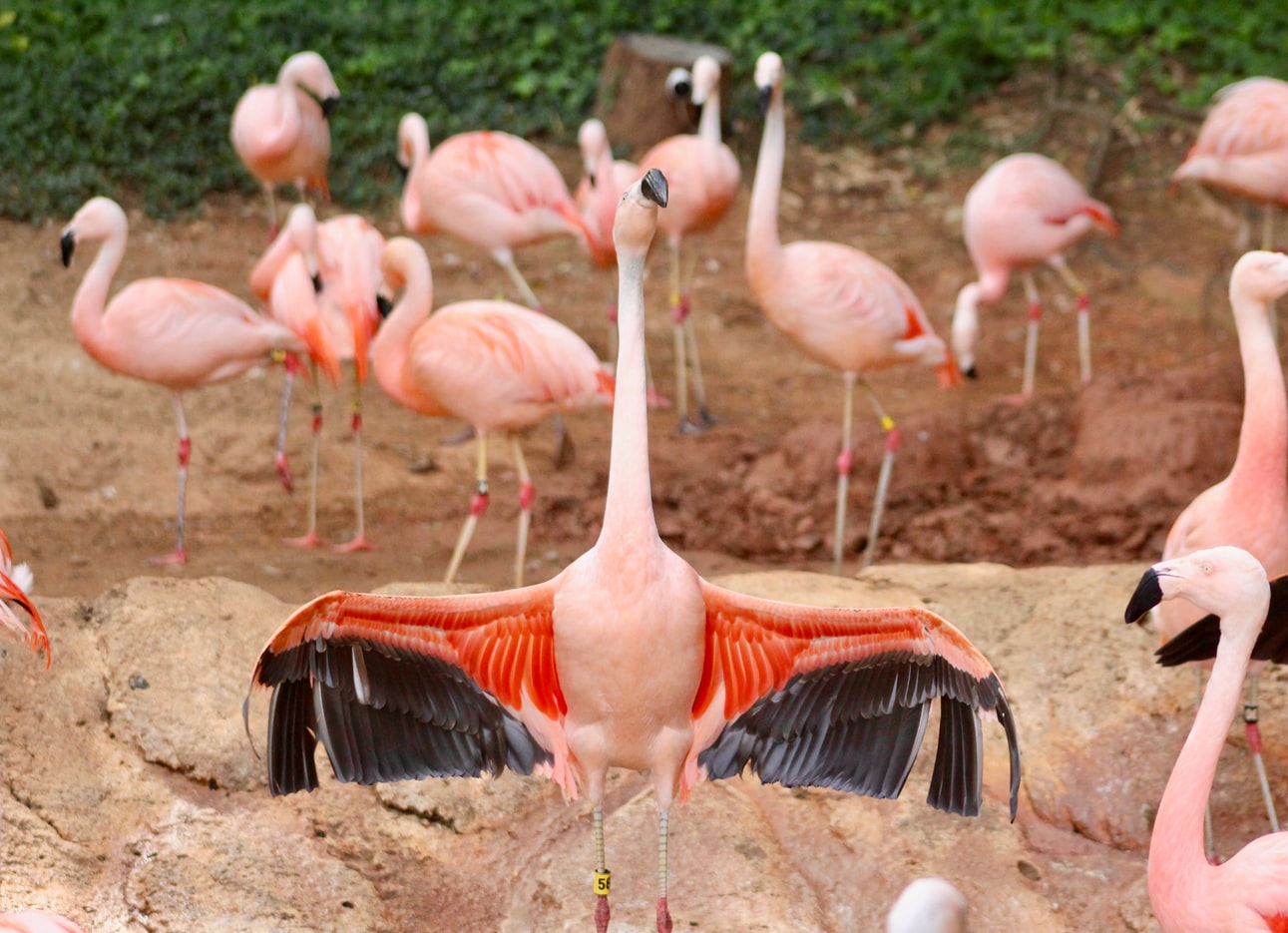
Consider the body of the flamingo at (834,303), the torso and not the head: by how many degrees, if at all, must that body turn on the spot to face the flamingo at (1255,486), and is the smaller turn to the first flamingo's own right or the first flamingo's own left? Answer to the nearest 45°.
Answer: approximately 135° to the first flamingo's own left

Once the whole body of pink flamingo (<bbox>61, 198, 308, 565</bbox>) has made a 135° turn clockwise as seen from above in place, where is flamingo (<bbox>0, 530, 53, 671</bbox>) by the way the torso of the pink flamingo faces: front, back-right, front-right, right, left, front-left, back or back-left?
back-right

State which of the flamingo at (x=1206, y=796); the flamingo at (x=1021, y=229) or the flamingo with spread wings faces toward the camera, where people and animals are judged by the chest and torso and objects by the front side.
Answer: the flamingo with spread wings

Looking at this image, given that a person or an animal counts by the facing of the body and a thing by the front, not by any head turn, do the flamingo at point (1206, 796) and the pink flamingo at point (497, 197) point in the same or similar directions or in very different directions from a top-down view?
same or similar directions

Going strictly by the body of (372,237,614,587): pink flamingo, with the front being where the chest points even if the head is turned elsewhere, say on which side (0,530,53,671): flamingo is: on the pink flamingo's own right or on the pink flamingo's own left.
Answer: on the pink flamingo's own left

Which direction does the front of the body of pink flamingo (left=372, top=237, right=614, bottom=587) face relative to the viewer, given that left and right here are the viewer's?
facing to the left of the viewer

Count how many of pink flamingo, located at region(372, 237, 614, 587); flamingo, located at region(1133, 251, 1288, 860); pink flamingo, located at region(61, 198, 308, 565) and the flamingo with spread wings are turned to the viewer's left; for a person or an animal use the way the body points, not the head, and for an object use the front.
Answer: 2

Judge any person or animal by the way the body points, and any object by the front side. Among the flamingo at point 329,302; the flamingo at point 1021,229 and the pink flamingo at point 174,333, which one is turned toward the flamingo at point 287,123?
the flamingo at point 1021,229

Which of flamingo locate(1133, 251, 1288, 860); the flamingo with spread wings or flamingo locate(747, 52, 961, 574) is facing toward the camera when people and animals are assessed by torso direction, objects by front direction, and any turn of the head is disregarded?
the flamingo with spread wings

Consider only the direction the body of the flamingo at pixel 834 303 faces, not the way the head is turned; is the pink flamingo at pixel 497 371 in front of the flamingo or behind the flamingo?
in front

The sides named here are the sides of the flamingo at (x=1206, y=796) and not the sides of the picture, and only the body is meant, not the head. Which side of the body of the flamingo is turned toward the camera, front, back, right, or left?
left

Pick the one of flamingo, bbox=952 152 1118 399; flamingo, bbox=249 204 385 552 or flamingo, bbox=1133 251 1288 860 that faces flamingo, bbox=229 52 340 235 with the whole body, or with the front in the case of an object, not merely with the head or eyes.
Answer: flamingo, bbox=952 152 1118 399

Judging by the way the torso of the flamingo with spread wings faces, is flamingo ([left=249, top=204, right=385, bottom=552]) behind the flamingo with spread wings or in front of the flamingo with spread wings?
behind

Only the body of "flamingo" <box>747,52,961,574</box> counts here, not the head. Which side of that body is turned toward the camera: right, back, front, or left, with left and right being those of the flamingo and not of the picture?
left

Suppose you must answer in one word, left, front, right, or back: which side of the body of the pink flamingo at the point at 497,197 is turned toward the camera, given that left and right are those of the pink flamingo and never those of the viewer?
left

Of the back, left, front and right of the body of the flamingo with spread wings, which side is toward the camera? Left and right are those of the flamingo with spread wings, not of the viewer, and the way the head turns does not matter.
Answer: front

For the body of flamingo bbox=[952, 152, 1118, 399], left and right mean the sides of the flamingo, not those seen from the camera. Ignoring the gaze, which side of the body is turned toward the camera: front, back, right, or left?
left

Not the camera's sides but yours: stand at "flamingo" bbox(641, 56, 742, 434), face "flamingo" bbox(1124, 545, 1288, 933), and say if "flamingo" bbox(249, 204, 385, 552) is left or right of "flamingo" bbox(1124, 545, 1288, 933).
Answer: right

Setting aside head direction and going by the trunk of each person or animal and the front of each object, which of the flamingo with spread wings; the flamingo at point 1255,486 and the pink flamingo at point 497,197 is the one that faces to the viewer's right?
the flamingo

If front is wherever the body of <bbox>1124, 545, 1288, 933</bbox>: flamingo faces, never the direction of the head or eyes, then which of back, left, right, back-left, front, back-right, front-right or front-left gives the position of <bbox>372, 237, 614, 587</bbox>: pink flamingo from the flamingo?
front-right
